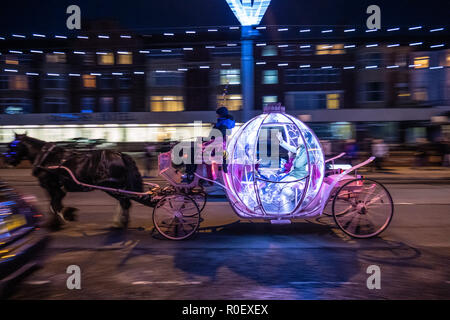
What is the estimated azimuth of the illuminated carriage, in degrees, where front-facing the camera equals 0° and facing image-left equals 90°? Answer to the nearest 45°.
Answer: approximately 90°

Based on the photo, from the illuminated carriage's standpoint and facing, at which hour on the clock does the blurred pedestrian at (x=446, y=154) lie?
The blurred pedestrian is roughly at 4 o'clock from the illuminated carriage.

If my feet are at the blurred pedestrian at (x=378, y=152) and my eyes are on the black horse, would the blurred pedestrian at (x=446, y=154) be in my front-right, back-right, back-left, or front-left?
back-left

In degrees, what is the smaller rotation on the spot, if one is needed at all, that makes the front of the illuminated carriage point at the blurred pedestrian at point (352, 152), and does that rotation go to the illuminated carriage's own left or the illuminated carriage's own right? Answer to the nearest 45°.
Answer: approximately 90° to the illuminated carriage's own right

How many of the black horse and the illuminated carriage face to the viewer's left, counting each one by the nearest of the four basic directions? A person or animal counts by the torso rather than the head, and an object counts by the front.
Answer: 2

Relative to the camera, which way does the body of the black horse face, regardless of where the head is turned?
to the viewer's left

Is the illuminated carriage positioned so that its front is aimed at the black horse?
yes

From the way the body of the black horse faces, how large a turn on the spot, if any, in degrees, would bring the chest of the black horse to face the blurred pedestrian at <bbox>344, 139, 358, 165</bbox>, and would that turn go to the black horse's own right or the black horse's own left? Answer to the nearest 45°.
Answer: approximately 135° to the black horse's own right

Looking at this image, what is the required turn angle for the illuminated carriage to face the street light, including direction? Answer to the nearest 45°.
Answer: approximately 90° to its right

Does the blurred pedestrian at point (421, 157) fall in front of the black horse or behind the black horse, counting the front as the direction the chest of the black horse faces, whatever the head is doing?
behind
